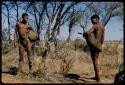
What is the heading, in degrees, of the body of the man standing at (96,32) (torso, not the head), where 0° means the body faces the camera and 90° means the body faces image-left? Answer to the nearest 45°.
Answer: approximately 135°
